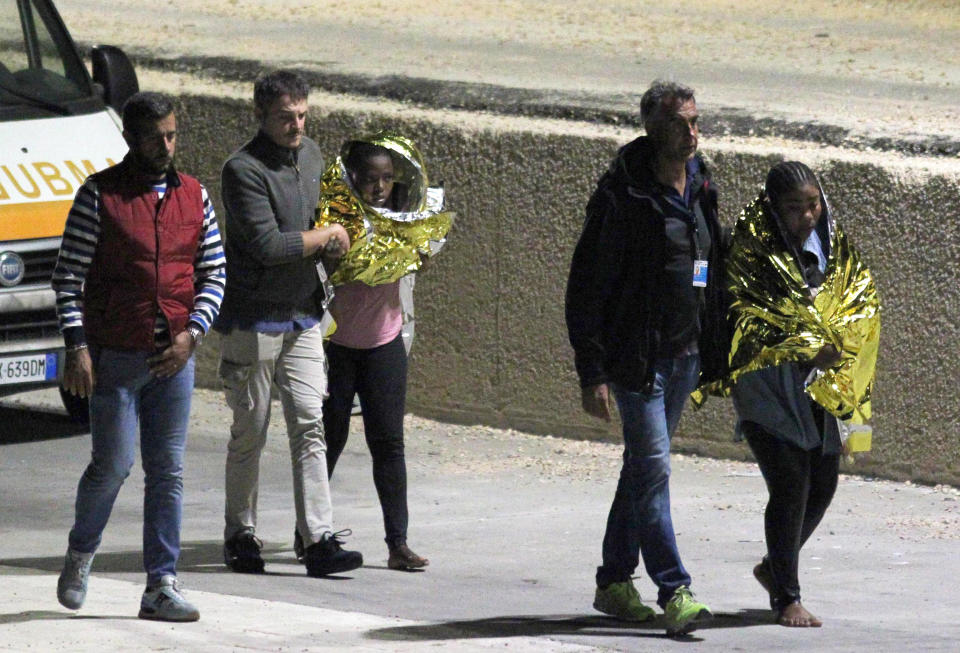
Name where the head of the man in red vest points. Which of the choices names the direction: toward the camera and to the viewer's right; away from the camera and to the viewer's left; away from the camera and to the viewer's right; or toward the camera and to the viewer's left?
toward the camera and to the viewer's right

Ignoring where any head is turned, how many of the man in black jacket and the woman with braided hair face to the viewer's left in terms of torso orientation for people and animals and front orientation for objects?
0

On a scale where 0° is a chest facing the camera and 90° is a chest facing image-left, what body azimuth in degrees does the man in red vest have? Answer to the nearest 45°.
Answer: approximately 315°

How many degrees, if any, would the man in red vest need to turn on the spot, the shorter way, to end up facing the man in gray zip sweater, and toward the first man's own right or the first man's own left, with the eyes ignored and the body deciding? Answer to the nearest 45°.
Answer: approximately 90° to the first man's own left

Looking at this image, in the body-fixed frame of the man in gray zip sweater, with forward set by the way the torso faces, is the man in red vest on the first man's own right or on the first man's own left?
on the first man's own right

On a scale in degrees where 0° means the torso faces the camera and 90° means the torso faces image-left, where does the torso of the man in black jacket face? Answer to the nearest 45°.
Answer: approximately 315°

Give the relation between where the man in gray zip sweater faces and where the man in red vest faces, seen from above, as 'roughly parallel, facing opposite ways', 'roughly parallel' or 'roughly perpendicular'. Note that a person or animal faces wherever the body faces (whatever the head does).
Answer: roughly parallel

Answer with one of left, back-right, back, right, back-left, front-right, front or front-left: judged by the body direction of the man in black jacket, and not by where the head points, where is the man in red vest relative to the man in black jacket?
back-right

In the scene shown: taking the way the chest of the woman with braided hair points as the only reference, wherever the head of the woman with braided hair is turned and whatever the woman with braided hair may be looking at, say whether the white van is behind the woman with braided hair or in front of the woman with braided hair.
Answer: behind

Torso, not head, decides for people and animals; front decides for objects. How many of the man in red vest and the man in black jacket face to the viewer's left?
0

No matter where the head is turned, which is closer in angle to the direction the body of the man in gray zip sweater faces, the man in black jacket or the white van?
the man in black jacket

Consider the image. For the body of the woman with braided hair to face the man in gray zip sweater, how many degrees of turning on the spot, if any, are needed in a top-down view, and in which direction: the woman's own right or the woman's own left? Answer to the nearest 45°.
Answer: approximately 135° to the woman's own right

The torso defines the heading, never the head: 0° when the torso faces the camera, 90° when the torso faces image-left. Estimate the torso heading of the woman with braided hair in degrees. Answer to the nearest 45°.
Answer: approximately 315°

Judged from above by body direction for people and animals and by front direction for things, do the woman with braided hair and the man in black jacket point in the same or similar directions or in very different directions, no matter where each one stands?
same or similar directions
